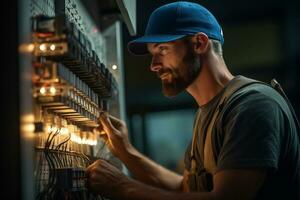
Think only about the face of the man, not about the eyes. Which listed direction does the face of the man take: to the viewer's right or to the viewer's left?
to the viewer's left

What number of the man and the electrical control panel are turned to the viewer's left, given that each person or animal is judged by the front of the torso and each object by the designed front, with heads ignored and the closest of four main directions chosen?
1

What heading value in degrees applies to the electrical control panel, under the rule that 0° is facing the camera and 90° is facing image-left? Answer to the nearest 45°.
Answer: approximately 315°

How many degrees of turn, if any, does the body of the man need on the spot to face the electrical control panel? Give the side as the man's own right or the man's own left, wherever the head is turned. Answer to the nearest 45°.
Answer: approximately 45° to the man's own left

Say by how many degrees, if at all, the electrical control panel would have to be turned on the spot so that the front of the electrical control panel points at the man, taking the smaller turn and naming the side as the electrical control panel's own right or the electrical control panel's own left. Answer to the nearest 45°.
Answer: approximately 45° to the electrical control panel's own left

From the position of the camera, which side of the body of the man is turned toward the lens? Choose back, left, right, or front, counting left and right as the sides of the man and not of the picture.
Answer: left
